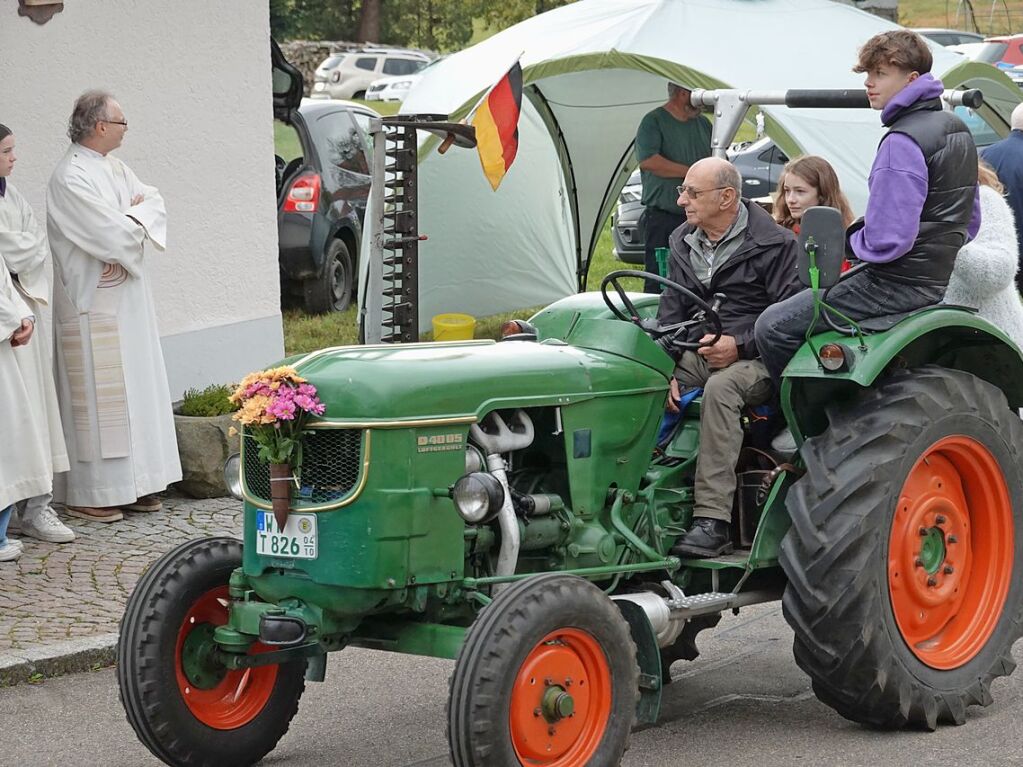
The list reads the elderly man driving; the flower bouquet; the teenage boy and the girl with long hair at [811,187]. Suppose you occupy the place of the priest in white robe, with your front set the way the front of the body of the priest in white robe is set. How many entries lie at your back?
0

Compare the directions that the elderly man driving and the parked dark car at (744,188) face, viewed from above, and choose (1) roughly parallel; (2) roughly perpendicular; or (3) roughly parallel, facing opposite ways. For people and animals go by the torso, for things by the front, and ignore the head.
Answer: roughly parallel

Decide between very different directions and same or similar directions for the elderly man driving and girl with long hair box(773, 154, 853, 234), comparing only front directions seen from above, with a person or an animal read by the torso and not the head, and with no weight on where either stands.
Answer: same or similar directions

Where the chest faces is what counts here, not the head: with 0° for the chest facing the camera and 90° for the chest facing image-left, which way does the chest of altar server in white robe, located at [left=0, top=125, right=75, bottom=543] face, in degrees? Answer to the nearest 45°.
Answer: approximately 315°

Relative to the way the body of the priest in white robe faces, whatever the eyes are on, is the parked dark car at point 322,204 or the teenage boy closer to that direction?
the teenage boy

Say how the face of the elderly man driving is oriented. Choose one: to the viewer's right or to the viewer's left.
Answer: to the viewer's left

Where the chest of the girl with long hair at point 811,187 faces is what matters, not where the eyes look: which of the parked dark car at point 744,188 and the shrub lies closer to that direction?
the shrub

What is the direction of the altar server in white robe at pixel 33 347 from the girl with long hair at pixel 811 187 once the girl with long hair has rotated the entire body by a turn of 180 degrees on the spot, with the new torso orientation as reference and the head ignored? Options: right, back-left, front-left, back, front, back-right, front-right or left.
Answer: back-left

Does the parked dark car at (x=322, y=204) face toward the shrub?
no

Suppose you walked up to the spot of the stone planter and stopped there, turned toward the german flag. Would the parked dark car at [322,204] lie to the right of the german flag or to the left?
left

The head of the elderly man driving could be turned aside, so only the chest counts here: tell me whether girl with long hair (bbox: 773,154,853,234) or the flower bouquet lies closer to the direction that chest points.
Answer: the flower bouquet

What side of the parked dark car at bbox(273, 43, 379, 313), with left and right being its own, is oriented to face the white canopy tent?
right

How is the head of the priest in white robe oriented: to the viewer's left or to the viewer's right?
to the viewer's right

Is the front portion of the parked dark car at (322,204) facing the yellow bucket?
no

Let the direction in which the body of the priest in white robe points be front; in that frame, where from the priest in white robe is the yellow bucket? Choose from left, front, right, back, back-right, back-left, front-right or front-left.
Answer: left

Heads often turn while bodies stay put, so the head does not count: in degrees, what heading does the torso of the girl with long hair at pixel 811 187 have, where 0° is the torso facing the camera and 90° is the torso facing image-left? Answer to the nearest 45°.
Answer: approximately 45°

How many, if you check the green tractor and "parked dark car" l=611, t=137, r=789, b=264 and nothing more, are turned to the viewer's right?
0

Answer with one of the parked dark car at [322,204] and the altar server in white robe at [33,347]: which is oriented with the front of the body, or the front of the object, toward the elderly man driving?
the altar server in white robe

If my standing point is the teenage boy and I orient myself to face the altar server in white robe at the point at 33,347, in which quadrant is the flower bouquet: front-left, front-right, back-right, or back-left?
front-left

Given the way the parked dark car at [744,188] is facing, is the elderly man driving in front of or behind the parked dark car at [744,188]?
in front

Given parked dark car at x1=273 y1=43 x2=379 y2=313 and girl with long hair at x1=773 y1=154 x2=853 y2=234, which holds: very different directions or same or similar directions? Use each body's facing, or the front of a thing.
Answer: very different directions

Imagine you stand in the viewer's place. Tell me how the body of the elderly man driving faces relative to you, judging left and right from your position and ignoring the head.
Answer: facing the viewer and to the left of the viewer

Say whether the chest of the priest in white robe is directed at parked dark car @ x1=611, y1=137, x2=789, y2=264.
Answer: no
